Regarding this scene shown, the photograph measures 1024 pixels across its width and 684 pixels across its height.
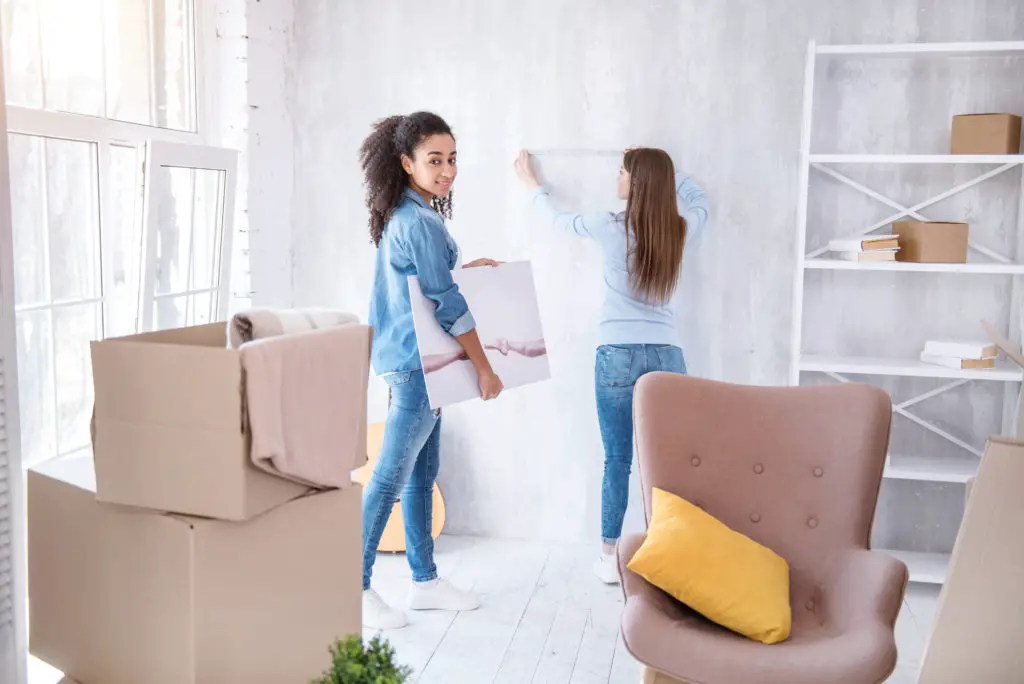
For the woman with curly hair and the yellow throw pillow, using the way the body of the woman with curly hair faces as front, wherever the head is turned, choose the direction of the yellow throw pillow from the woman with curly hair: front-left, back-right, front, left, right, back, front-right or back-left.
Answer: front-right

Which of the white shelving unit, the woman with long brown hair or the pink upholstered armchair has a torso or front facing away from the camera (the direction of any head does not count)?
the woman with long brown hair

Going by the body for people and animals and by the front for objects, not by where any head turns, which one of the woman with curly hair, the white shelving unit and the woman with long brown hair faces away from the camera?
the woman with long brown hair

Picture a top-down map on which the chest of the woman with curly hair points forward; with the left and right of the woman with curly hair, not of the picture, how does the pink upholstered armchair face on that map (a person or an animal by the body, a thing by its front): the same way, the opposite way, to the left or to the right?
to the right

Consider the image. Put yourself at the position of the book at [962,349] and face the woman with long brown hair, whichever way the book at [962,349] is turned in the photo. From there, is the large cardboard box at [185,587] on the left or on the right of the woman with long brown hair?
left

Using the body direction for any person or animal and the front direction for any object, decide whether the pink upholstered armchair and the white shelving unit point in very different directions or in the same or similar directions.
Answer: same or similar directions

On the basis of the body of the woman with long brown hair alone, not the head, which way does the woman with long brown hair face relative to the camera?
away from the camera

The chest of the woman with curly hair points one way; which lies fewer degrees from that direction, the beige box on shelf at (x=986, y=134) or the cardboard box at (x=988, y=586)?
the beige box on shelf

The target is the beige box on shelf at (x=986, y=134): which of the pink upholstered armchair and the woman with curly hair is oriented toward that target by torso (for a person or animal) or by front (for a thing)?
the woman with curly hair

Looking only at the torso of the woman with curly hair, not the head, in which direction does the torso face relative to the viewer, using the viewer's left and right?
facing to the right of the viewer

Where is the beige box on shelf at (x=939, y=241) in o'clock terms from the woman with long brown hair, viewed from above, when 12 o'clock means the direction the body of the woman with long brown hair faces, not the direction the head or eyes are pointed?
The beige box on shelf is roughly at 3 o'clock from the woman with long brown hair.

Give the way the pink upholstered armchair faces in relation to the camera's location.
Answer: facing the viewer

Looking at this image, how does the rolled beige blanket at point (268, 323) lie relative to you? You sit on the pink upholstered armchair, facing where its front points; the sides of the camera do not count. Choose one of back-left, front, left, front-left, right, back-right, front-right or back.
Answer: front-right

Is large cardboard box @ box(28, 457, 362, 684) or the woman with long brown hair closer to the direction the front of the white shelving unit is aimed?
the large cardboard box

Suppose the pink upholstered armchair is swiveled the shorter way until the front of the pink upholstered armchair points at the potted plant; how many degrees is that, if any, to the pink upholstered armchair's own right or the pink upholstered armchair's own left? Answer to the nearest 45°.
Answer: approximately 45° to the pink upholstered armchair's own right

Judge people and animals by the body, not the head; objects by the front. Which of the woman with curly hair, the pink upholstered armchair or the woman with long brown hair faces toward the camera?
the pink upholstered armchair

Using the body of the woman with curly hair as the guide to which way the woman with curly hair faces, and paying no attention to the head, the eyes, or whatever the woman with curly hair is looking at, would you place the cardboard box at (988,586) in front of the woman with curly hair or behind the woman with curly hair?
in front

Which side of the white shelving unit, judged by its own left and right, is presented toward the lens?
front
